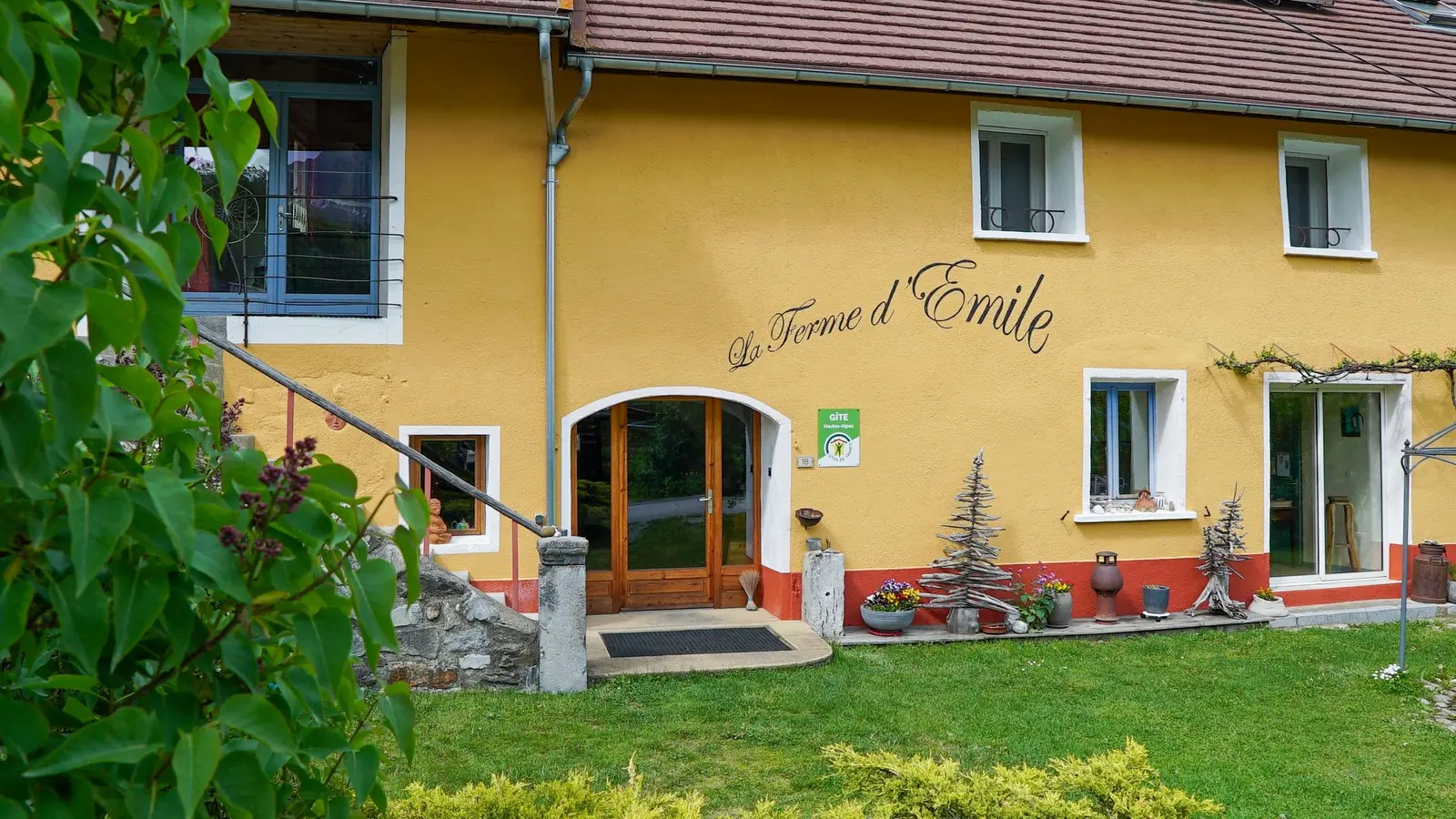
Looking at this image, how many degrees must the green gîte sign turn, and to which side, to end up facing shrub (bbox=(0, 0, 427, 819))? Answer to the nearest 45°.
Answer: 0° — it already faces it

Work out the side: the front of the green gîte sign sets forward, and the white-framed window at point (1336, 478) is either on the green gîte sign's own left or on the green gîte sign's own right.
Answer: on the green gîte sign's own left

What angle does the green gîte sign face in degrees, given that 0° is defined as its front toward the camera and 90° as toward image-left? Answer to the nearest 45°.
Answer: approximately 0°

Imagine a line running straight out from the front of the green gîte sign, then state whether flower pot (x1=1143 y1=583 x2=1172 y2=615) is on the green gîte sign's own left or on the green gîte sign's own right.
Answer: on the green gîte sign's own left

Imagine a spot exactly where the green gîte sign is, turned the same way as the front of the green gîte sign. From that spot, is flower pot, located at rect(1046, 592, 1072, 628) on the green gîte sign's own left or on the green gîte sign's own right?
on the green gîte sign's own left

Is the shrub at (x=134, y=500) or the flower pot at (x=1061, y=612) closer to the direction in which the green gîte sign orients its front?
the shrub

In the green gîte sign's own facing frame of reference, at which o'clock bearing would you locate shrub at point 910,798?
The shrub is roughly at 12 o'clock from the green gîte sign.

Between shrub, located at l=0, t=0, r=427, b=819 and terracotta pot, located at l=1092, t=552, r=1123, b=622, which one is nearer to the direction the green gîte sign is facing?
the shrub

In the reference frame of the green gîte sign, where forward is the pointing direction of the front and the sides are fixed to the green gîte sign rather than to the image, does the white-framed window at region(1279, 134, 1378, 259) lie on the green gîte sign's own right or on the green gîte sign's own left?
on the green gîte sign's own left

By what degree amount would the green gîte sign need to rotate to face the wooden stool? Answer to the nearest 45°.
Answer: approximately 135° to its left
